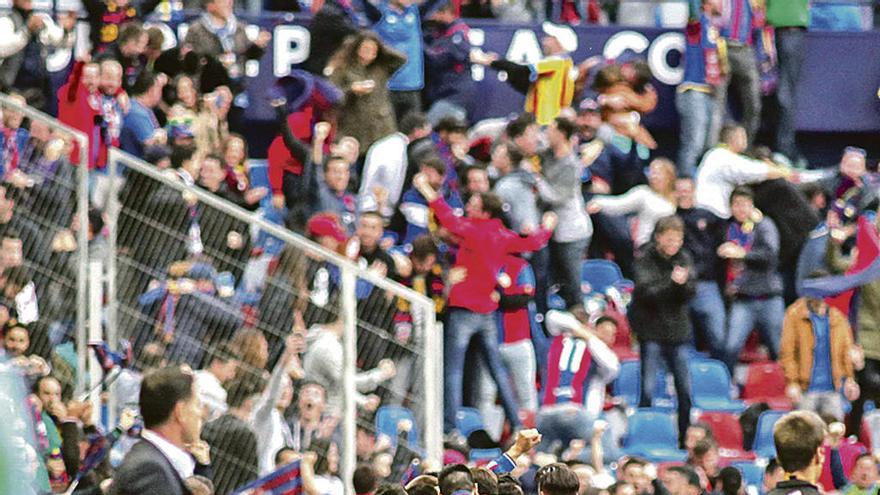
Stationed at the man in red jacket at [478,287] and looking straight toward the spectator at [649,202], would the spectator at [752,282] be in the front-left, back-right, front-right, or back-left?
front-right

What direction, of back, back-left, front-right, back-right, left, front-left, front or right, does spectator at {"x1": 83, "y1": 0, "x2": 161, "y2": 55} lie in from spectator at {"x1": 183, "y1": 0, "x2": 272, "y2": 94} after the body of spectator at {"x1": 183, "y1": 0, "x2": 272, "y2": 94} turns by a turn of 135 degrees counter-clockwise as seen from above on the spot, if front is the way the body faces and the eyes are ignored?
left

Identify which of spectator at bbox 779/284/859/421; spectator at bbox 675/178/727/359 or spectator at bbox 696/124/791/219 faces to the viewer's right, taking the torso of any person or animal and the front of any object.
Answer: spectator at bbox 696/124/791/219

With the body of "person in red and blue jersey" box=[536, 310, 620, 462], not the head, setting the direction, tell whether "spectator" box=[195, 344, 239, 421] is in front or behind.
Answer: behind

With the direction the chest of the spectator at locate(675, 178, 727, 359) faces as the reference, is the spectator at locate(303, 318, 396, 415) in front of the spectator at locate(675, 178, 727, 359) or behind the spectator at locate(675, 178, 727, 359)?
in front

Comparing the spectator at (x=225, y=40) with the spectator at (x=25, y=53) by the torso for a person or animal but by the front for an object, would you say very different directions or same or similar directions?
same or similar directions

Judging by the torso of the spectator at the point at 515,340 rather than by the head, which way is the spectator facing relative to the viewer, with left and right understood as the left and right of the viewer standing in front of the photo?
facing the viewer and to the left of the viewer

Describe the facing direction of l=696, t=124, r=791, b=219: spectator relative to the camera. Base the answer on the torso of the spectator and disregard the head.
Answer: to the viewer's right

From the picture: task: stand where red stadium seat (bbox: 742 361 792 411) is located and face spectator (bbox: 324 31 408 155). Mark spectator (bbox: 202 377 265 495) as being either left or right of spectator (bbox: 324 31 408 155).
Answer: left

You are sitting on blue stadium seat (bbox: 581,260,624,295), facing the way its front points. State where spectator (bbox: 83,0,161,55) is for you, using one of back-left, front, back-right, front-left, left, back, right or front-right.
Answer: right

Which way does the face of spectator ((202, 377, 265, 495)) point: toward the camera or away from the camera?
away from the camera

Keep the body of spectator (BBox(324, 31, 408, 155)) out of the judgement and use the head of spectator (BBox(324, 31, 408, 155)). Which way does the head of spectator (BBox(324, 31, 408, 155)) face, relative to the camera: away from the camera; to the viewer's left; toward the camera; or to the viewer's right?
toward the camera

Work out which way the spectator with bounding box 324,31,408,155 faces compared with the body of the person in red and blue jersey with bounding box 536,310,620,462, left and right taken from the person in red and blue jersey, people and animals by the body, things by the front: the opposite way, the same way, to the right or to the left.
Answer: the opposite way

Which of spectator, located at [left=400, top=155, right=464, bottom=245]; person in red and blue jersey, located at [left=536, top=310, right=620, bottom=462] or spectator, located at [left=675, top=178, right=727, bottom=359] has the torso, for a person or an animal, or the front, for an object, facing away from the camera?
the person in red and blue jersey
